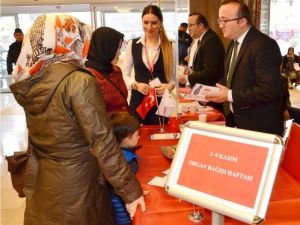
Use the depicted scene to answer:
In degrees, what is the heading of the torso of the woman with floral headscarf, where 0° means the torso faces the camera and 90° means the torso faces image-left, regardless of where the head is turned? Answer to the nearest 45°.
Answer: approximately 225°

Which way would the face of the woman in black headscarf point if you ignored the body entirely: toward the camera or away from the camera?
away from the camera

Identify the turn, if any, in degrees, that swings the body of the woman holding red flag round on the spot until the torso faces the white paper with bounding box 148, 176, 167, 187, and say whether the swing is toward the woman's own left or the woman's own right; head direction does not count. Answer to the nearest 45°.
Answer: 0° — they already face it

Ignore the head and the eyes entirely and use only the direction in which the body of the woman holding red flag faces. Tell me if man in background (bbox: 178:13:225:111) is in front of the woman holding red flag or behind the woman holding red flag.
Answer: behind

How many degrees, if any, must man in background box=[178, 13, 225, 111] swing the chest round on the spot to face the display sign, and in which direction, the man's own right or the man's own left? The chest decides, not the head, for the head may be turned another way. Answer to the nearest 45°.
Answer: approximately 90° to the man's own left

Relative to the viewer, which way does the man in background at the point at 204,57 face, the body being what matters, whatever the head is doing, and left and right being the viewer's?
facing to the left of the viewer

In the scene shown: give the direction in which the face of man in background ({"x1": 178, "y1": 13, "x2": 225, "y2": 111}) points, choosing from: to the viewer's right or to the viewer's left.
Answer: to the viewer's left

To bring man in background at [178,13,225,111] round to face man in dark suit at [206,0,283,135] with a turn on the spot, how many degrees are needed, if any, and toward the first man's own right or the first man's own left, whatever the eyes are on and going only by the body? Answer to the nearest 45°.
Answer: approximately 90° to the first man's own left

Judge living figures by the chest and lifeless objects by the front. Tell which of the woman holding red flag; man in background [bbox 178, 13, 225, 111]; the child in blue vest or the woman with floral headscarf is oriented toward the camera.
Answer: the woman holding red flag

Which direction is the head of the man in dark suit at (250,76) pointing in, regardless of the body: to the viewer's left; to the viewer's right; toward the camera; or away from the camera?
to the viewer's left
